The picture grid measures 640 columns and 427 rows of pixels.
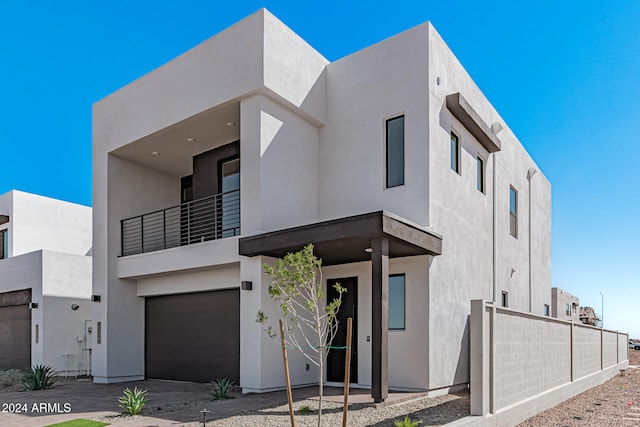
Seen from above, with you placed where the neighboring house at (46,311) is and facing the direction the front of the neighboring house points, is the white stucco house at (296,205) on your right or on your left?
on your left

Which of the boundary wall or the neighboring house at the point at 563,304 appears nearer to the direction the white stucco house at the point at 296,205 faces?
the boundary wall

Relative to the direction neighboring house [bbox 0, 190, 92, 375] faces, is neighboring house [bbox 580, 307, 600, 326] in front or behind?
behind

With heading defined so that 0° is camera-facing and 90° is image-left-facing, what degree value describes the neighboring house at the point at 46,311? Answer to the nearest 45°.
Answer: approximately 45°
